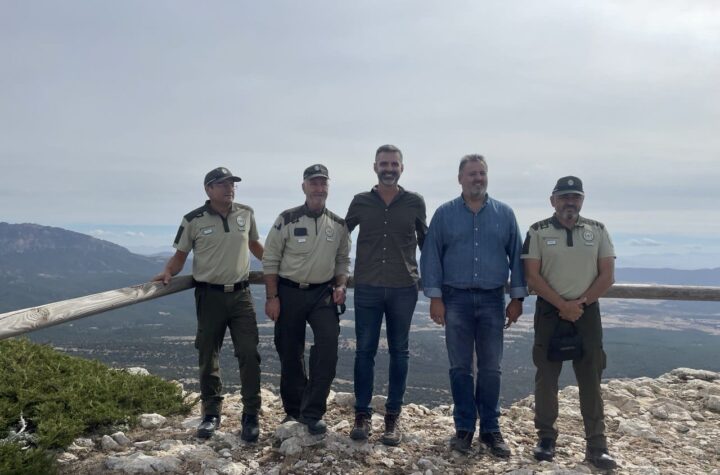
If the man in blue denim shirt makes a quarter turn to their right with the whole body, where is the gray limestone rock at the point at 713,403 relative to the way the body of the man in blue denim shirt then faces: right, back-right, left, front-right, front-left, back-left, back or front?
back-right

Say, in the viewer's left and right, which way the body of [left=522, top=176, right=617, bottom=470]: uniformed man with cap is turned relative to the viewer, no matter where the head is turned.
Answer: facing the viewer

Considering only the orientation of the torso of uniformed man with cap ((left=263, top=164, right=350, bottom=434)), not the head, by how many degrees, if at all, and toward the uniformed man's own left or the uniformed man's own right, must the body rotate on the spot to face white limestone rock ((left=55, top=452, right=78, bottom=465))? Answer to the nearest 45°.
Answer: approximately 90° to the uniformed man's own right

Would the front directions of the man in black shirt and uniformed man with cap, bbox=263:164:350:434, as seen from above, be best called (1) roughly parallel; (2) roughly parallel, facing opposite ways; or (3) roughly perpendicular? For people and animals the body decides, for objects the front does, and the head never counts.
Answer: roughly parallel

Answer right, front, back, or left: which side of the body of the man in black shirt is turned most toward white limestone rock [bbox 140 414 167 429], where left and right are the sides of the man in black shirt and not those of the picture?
right

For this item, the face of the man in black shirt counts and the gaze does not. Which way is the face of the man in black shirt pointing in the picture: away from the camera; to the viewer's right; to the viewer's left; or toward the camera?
toward the camera

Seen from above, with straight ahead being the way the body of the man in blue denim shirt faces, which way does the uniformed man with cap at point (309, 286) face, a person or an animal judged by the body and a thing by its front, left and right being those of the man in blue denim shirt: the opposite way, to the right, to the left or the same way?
the same way

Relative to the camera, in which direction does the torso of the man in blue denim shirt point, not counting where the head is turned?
toward the camera

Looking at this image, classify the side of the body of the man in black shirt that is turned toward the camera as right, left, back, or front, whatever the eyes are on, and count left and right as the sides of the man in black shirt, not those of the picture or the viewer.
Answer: front

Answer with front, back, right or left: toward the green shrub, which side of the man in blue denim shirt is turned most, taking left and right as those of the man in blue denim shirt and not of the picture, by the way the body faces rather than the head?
right

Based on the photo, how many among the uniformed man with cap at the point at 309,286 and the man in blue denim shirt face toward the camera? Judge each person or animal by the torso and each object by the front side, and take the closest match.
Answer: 2

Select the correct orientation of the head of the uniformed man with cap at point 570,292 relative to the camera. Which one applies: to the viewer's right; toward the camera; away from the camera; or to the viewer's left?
toward the camera

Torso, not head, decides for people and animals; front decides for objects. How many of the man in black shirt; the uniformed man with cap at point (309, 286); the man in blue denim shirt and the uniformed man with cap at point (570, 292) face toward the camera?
4
